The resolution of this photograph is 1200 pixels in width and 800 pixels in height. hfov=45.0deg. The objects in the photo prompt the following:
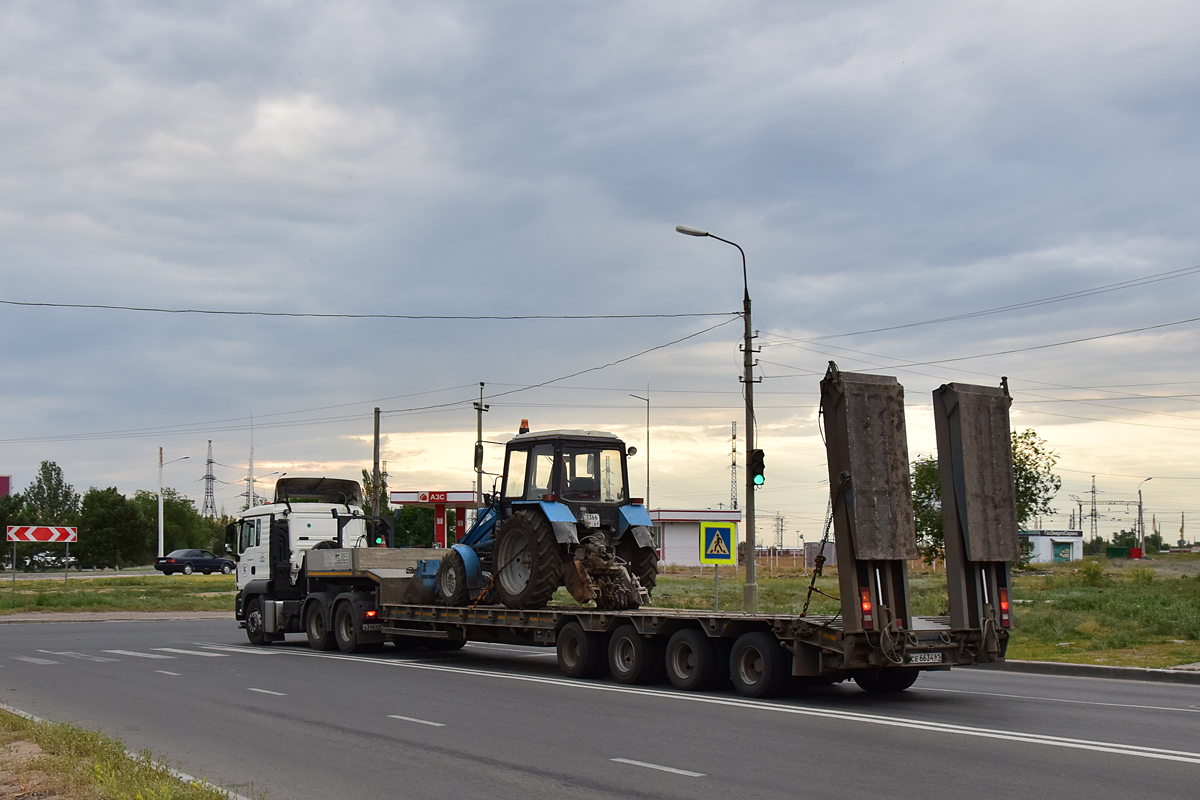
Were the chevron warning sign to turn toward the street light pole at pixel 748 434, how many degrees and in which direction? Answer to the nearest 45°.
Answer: approximately 45° to its left

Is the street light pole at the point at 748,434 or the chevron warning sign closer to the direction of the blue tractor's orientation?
the chevron warning sign

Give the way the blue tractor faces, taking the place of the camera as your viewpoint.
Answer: facing away from the viewer and to the left of the viewer

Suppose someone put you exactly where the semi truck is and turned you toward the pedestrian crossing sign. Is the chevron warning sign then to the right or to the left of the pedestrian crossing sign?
left

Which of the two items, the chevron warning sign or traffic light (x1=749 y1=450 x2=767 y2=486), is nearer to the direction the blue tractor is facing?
the chevron warning sign

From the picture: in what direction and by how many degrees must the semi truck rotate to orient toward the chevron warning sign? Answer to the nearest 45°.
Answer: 0° — it already faces it

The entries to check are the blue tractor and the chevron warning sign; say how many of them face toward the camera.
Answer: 1

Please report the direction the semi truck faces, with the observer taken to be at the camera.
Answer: facing away from the viewer and to the left of the viewer

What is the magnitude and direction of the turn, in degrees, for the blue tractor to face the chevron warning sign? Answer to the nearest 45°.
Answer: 0° — it already faces it

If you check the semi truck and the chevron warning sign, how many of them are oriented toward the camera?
1
